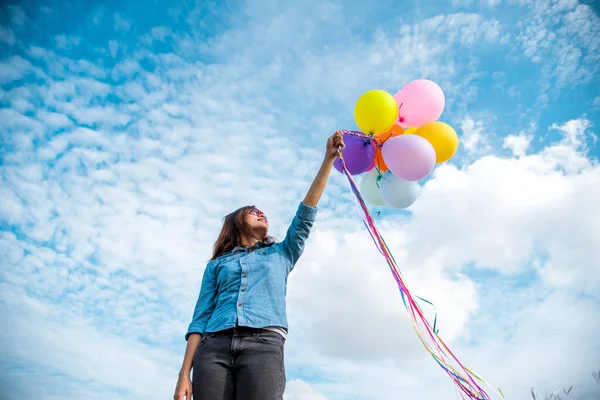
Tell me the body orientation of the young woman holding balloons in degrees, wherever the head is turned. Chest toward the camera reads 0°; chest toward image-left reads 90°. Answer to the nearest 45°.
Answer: approximately 0°
